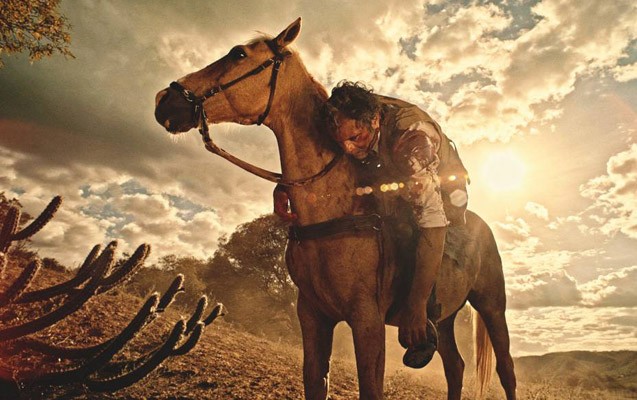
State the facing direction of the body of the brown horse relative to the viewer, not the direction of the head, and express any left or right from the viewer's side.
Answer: facing the viewer and to the left of the viewer

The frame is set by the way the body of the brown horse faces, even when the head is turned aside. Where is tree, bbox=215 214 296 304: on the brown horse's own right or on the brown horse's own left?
on the brown horse's own right

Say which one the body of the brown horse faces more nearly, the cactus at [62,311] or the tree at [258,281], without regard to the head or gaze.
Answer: the cactus

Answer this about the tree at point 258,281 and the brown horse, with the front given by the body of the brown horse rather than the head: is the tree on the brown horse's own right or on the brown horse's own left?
on the brown horse's own right

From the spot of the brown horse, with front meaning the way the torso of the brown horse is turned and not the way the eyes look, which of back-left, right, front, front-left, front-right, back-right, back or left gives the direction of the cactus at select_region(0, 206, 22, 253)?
front-right

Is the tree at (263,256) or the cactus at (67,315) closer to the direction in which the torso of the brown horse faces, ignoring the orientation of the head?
the cactus

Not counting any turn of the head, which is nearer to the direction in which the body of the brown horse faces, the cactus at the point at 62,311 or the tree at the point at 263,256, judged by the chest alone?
the cactus
